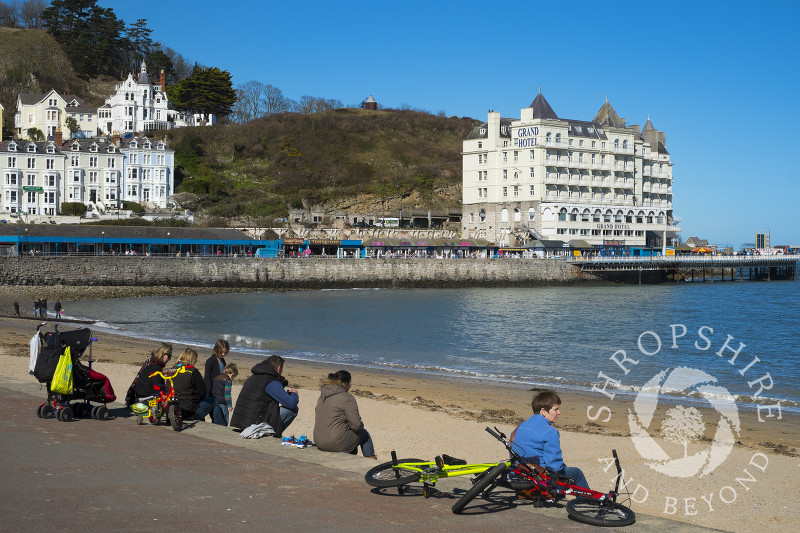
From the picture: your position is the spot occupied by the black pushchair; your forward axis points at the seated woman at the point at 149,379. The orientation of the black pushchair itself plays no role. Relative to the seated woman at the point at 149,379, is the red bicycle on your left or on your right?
right

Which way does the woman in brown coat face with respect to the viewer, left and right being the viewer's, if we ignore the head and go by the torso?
facing away from the viewer and to the right of the viewer

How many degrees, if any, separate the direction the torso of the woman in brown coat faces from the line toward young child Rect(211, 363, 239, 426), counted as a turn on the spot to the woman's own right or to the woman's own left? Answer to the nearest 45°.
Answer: approximately 90° to the woman's own left

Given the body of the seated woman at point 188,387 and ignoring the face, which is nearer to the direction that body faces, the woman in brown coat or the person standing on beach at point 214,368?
the person standing on beach

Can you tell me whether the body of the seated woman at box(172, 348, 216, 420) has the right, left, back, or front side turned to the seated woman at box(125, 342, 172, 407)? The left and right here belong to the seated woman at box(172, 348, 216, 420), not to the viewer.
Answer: left

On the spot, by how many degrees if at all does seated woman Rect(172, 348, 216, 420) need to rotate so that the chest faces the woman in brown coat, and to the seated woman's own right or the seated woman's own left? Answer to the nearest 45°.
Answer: approximately 90° to the seated woman's own right

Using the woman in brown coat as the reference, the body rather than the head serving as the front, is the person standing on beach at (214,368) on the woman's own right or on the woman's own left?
on the woman's own left

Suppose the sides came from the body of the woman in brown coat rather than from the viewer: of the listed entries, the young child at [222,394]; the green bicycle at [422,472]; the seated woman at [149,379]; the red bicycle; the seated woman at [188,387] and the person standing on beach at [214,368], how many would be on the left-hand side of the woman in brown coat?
4

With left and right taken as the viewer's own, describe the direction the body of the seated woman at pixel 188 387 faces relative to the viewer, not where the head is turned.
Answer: facing away from the viewer and to the right of the viewer

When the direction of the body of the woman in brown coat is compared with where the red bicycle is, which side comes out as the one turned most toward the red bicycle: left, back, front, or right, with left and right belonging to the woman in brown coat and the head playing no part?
right

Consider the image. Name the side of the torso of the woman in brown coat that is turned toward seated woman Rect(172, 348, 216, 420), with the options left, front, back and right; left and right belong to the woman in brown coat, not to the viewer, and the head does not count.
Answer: left

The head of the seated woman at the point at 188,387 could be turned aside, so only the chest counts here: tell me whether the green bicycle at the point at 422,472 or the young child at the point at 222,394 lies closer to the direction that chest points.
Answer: the young child
